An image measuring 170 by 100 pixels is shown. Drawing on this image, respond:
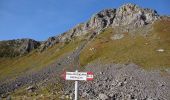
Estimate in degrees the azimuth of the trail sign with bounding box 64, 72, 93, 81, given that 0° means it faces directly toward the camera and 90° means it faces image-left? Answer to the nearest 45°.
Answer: approximately 0°
